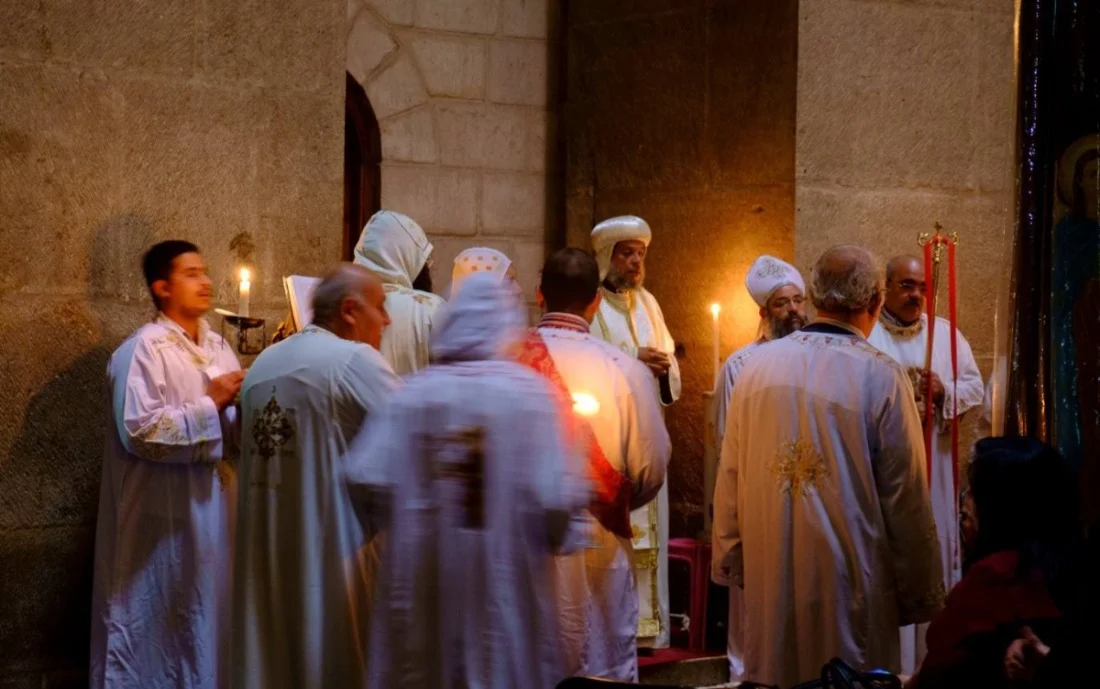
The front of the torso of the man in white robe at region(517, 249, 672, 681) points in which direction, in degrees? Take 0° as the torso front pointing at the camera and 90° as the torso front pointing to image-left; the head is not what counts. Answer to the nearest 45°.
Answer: approximately 180°

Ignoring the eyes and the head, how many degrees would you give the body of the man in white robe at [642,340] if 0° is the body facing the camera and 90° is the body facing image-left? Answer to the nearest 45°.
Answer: approximately 315°

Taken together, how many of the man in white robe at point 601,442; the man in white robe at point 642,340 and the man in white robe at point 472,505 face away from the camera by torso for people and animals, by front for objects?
2

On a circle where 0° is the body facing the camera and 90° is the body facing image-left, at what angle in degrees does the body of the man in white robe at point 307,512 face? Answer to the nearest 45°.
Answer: approximately 225°

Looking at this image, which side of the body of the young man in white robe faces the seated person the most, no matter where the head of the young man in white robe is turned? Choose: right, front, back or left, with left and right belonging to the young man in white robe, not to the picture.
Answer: front

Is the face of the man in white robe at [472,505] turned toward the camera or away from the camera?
away from the camera

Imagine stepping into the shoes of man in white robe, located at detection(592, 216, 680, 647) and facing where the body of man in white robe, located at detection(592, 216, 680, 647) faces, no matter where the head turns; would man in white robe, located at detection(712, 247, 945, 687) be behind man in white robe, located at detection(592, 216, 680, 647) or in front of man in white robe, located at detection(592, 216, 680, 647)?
in front

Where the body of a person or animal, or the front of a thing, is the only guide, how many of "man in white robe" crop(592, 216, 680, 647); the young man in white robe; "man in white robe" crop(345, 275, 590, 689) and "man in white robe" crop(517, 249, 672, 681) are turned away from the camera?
2

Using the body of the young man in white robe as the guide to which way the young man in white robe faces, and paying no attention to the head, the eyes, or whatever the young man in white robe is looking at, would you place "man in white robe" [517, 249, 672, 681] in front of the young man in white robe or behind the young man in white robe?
in front

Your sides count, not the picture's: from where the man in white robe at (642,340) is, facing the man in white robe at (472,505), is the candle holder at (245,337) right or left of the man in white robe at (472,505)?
right

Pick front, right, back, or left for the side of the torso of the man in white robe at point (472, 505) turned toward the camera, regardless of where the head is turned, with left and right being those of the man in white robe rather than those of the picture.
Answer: back

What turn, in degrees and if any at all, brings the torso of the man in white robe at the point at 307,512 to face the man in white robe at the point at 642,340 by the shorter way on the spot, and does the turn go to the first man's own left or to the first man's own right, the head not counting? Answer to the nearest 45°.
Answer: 0° — they already face them
